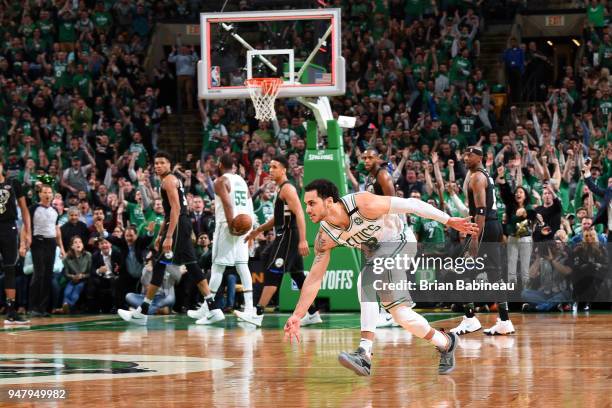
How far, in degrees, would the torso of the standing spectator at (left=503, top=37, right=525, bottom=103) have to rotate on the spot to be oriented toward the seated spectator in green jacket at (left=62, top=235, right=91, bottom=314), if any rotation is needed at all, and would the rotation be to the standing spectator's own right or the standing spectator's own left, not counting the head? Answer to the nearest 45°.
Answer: approximately 45° to the standing spectator's own right

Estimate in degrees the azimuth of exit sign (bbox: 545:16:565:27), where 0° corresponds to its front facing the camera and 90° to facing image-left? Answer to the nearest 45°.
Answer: approximately 0°

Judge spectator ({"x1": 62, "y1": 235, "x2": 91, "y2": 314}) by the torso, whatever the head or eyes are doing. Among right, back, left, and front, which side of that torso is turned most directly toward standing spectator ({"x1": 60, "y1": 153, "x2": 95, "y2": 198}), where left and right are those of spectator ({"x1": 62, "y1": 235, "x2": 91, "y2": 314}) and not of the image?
back

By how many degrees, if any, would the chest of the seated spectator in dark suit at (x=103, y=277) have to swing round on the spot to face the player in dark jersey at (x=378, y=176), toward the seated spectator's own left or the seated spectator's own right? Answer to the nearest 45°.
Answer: approximately 45° to the seated spectator's own left

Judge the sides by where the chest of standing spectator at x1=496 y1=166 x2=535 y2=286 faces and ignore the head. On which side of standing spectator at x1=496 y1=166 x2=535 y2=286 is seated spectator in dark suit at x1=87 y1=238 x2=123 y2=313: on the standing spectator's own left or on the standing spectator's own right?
on the standing spectator's own right

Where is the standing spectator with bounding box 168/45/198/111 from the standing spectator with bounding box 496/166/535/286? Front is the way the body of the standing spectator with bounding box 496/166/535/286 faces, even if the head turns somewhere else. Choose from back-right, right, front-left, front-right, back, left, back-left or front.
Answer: back-right

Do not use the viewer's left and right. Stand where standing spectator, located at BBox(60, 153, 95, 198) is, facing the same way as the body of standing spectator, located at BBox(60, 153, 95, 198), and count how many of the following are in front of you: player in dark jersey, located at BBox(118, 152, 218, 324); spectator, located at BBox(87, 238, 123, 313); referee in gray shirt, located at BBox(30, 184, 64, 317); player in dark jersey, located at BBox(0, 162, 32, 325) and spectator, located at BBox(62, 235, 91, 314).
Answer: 5

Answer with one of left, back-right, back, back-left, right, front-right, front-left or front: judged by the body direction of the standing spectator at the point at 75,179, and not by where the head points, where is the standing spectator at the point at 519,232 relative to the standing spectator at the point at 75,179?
front-left

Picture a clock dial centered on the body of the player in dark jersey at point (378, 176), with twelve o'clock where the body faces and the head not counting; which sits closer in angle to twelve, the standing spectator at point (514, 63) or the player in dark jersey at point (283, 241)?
the player in dark jersey
